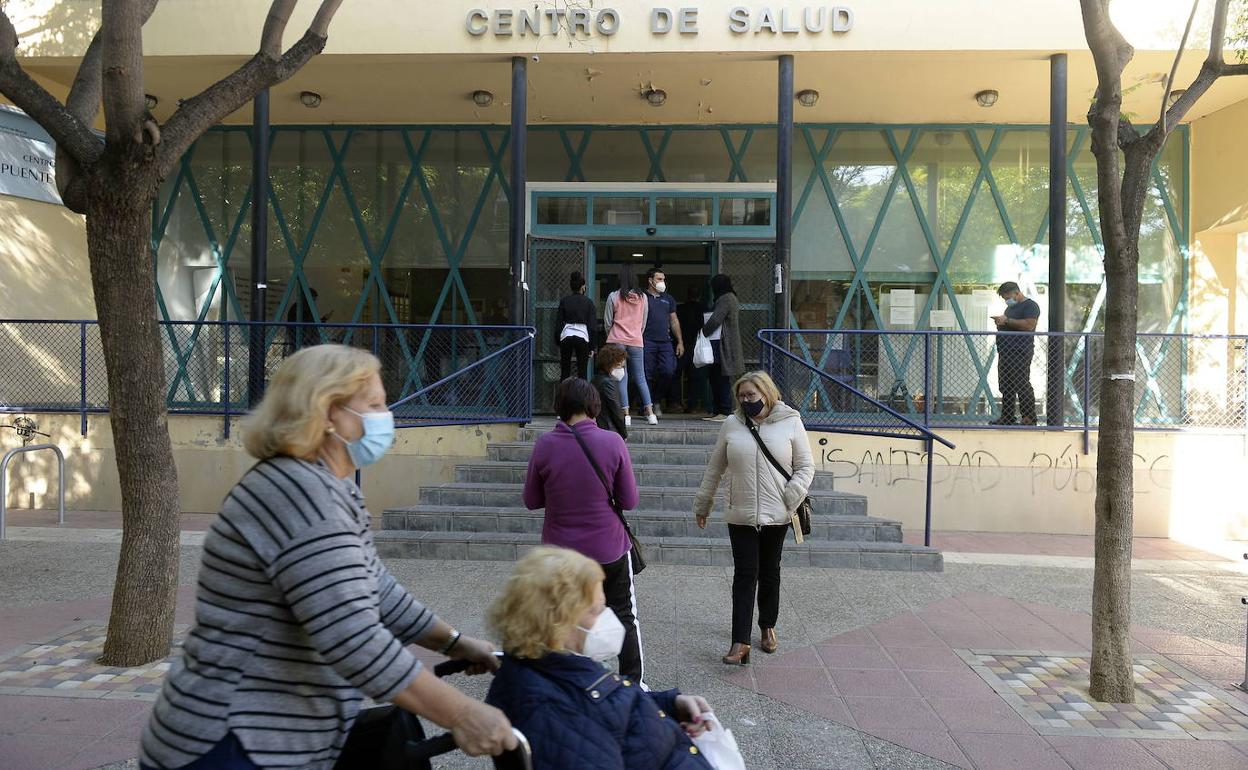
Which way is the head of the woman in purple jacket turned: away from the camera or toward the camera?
away from the camera

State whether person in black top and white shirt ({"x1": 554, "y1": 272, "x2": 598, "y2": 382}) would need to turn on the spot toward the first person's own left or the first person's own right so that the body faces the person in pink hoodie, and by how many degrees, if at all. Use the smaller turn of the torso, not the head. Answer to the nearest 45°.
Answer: approximately 135° to the first person's own right

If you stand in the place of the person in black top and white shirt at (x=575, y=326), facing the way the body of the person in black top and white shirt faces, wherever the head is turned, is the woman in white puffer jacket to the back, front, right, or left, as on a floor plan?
back

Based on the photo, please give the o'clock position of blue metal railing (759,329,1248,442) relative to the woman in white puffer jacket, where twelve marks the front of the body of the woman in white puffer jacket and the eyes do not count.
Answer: The blue metal railing is roughly at 7 o'clock from the woman in white puffer jacket.

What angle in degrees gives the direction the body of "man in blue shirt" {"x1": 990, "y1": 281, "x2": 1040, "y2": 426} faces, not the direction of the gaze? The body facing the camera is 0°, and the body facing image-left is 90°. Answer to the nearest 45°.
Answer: approximately 45°

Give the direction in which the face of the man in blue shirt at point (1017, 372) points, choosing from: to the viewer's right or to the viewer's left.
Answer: to the viewer's left

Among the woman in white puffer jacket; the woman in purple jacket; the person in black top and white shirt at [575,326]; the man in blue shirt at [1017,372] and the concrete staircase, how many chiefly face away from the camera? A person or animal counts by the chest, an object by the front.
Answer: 2

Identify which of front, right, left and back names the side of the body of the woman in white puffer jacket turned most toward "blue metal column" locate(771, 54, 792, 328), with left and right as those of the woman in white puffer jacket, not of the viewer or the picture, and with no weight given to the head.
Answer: back

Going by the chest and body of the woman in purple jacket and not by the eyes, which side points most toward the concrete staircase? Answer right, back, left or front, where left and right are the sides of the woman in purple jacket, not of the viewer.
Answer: front

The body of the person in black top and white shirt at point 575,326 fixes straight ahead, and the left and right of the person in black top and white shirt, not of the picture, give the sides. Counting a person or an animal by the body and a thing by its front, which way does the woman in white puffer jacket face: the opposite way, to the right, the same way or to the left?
the opposite way

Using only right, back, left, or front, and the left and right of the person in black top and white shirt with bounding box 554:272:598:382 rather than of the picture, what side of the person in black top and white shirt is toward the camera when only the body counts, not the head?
back
